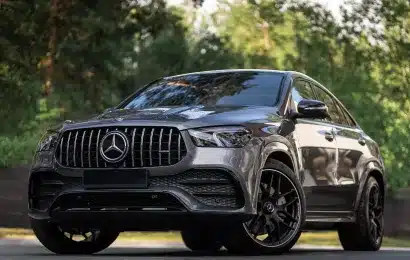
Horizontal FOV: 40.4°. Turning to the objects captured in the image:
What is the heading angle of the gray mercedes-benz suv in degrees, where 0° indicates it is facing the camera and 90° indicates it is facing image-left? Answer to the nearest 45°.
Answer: approximately 45°
